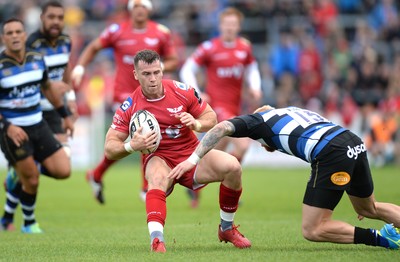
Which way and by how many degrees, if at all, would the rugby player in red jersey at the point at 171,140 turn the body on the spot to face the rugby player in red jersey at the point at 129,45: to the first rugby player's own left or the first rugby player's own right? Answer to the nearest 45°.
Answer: approximately 180°

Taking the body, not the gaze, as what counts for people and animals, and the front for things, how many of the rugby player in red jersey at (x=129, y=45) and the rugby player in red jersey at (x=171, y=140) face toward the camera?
2

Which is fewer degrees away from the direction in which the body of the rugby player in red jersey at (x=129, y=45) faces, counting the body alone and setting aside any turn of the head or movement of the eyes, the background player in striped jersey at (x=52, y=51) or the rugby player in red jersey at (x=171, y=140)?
the rugby player in red jersey

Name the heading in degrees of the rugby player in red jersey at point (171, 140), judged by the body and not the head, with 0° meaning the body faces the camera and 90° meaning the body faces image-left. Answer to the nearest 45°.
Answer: approximately 0°
